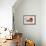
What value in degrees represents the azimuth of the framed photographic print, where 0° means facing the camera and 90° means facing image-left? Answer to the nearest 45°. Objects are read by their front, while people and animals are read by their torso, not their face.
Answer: approximately 0°
